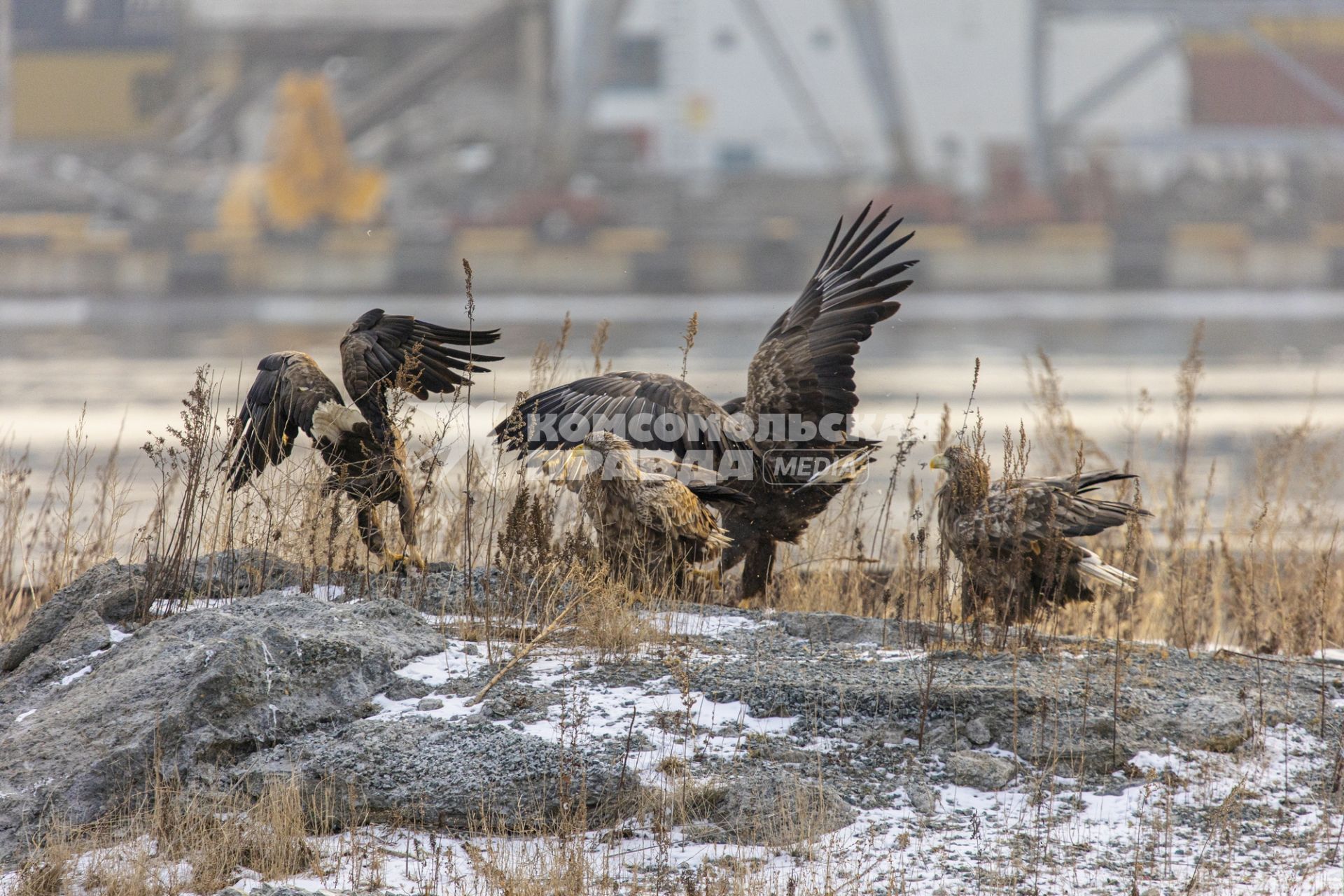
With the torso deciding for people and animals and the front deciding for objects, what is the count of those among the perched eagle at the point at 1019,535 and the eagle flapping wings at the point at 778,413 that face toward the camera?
0

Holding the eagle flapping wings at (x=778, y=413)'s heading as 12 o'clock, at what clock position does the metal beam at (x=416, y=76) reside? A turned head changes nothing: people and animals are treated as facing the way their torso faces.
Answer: The metal beam is roughly at 1 o'clock from the eagle flapping wings.

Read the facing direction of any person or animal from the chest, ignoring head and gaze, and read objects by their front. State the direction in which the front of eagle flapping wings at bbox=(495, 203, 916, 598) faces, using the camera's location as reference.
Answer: facing away from the viewer and to the left of the viewer

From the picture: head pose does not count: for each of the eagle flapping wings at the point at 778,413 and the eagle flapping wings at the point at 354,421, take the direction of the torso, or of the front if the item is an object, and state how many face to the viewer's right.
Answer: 0

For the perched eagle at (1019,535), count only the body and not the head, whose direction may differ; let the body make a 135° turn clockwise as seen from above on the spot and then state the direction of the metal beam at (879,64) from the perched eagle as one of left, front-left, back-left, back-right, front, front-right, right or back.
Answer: front-left

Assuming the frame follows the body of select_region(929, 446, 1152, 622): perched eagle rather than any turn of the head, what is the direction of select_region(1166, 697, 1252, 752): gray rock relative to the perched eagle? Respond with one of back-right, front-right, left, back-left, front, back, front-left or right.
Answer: back-left

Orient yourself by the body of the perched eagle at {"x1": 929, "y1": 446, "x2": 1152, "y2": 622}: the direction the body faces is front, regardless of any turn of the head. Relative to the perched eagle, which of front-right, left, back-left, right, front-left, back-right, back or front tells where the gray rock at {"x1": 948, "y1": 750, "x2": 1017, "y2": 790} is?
left

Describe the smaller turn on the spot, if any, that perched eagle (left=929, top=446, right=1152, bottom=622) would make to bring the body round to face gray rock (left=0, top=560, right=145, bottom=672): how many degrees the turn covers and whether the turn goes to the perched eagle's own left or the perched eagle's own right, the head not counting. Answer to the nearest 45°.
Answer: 0° — it already faces it

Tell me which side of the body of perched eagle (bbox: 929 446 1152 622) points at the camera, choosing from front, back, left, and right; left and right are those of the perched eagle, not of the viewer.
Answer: left

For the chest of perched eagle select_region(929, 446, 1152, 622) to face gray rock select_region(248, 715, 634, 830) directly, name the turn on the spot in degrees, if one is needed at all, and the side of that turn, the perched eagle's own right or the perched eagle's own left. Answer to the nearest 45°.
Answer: approximately 45° to the perched eagle's own left

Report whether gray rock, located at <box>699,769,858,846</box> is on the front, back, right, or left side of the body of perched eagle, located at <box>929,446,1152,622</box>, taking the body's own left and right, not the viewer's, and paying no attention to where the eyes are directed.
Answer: left

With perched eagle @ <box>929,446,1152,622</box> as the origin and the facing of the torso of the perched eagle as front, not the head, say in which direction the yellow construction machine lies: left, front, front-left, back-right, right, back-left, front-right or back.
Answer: front-right

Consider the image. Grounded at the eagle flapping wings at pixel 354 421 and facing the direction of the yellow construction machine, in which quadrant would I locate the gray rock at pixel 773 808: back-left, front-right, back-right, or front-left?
back-right
